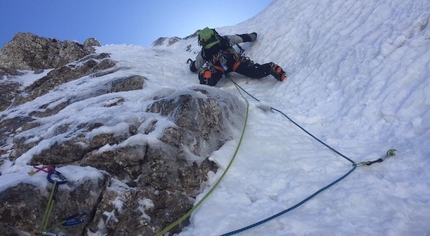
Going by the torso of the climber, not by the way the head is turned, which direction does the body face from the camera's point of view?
away from the camera

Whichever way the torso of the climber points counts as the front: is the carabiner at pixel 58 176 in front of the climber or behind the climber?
behind

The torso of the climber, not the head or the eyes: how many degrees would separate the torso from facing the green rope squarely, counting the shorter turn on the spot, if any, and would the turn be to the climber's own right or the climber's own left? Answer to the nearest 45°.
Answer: approximately 180°

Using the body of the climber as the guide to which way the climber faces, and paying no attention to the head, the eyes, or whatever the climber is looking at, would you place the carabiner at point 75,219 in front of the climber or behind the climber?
behind
